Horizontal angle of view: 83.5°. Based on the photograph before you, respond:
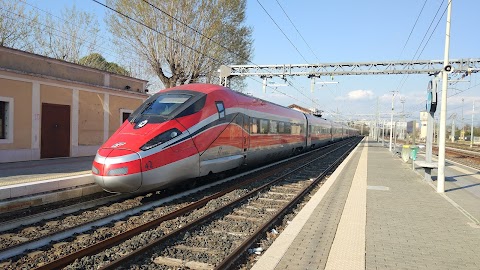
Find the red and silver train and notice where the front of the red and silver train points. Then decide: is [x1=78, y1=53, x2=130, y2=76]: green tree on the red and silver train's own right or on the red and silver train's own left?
on the red and silver train's own right

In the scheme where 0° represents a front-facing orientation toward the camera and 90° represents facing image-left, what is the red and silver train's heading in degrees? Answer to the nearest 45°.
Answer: approximately 45°

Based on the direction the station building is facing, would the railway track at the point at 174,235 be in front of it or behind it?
in front

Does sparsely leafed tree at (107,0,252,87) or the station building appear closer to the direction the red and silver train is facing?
the station building

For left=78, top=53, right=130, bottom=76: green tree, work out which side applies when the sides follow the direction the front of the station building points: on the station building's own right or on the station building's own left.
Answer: on the station building's own left

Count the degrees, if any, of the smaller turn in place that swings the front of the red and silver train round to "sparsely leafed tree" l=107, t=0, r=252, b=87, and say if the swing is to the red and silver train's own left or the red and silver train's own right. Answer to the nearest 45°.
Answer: approximately 135° to the red and silver train's own right

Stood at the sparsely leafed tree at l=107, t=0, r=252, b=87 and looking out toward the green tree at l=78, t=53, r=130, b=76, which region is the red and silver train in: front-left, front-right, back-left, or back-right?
back-left

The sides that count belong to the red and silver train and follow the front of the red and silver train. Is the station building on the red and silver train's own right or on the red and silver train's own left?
on the red and silver train's own right

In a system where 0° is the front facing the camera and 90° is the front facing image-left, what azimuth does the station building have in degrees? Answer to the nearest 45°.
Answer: approximately 315°
